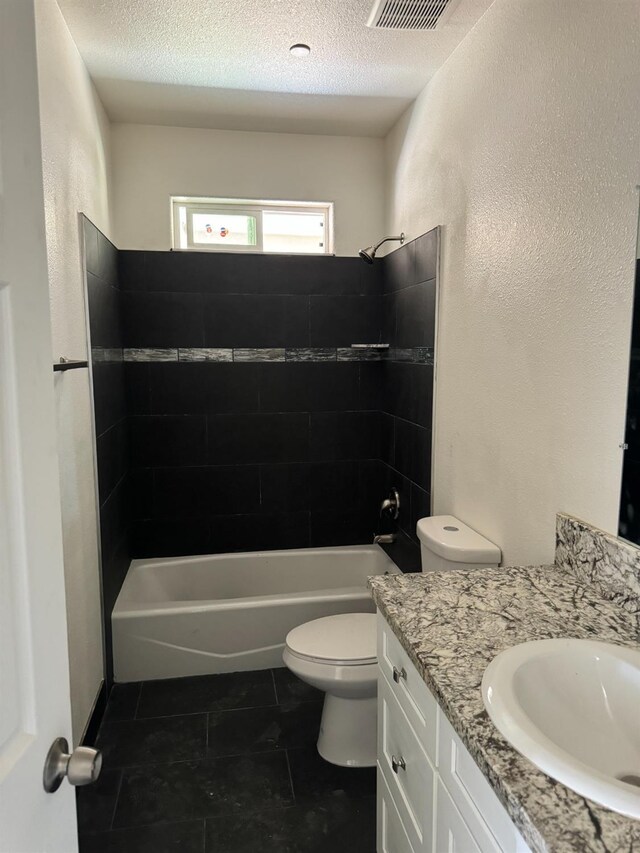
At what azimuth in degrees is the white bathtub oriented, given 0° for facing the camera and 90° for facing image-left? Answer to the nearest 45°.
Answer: approximately 0°

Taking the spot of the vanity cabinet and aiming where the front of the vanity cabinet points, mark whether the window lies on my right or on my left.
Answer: on my right

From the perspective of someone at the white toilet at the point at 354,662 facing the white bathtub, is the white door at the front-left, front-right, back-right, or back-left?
back-left

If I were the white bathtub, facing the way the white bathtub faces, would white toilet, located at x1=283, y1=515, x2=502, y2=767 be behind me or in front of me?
in front

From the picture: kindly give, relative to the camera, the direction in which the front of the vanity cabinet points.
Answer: facing to the left of the viewer

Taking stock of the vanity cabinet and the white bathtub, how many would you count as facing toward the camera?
1

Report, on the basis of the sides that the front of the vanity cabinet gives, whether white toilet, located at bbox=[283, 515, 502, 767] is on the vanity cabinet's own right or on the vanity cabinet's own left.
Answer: on the vanity cabinet's own right

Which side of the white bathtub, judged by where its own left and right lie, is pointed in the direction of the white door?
front

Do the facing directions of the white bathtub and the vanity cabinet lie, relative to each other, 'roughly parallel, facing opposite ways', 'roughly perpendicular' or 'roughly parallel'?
roughly perpendicular

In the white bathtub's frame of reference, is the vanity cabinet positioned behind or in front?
in front
